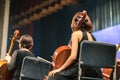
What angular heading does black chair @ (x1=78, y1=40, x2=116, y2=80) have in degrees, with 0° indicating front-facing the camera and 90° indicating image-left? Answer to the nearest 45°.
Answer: approximately 180°

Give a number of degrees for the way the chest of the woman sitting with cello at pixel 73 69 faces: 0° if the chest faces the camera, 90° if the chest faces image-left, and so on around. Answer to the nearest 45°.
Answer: approximately 135°

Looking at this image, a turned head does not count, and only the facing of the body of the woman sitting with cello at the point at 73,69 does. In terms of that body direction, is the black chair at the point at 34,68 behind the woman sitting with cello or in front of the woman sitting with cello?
in front

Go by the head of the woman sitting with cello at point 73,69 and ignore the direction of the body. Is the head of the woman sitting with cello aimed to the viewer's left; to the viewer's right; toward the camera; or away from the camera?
away from the camera
